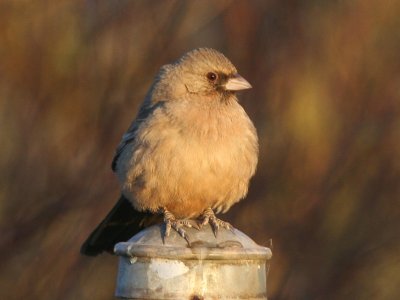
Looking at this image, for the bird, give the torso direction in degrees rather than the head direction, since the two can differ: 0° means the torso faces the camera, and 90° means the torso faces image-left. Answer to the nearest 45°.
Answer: approximately 315°
